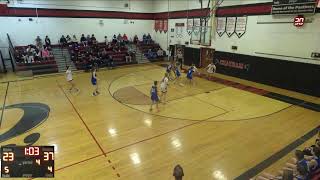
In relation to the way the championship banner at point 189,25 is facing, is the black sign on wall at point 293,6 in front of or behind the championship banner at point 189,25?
in front

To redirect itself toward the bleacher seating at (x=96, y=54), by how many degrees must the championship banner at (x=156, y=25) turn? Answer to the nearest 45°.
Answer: approximately 45° to its right

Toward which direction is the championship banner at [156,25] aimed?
toward the camera

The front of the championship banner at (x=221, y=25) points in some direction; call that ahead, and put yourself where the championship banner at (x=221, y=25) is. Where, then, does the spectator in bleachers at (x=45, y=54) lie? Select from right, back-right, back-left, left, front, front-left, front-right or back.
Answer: front-right

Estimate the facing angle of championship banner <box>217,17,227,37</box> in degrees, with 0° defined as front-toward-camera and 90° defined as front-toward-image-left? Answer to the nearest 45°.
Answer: approximately 45°

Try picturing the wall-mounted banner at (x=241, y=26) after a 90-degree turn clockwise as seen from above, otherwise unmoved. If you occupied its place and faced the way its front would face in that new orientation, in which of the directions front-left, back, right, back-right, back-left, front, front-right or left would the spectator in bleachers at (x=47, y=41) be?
front-left

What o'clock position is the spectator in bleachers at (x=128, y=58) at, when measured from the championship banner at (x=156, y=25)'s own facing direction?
The spectator in bleachers is roughly at 1 o'clock from the championship banner.

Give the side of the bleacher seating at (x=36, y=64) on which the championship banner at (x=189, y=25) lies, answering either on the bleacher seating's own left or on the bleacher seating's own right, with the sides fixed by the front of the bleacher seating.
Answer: on the bleacher seating's own left

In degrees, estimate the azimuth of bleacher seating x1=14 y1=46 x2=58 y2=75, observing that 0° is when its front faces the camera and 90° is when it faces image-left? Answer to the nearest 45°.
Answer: approximately 0°

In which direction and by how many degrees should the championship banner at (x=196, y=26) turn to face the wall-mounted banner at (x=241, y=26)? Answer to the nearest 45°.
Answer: approximately 45° to its left

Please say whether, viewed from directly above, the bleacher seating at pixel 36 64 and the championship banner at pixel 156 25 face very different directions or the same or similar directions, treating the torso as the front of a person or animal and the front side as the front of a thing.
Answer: same or similar directions

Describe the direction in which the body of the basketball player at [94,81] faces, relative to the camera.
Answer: to the viewer's right

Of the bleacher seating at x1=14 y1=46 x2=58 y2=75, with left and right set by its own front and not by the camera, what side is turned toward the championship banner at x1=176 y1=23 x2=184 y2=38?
left

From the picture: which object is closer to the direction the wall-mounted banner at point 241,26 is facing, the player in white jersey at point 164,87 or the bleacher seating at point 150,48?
the player in white jersey

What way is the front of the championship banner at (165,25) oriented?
toward the camera

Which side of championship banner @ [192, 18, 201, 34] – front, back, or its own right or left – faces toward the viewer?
front
